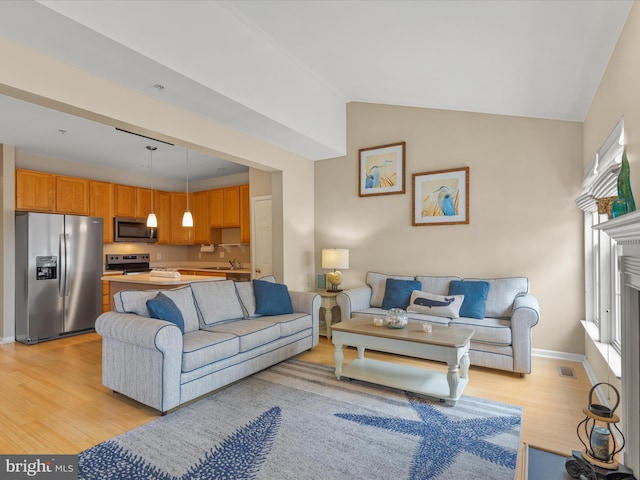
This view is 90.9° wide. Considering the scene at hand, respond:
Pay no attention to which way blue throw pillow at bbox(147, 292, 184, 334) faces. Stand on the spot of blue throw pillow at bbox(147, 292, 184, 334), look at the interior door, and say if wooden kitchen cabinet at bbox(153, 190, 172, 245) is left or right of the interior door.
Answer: left

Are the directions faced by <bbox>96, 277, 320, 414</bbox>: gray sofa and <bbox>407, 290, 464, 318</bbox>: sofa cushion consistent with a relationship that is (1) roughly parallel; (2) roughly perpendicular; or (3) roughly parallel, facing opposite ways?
roughly perpendicular

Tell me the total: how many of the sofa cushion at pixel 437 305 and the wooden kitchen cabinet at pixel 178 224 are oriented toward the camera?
2

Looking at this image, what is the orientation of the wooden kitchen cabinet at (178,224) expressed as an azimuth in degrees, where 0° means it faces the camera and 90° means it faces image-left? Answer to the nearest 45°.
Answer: approximately 0°

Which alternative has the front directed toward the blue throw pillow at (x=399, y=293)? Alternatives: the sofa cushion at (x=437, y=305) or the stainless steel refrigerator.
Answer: the stainless steel refrigerator

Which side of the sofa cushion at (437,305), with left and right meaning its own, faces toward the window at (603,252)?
left

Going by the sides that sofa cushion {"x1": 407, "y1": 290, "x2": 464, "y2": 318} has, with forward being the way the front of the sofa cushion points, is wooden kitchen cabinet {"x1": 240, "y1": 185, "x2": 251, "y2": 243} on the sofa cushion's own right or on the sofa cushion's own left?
on the sofa cushion's own right

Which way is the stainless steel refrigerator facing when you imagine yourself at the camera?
facing the viewer and to the right of the viewer

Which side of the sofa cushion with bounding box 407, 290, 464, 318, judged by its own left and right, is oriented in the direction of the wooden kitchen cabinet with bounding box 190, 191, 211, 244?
right

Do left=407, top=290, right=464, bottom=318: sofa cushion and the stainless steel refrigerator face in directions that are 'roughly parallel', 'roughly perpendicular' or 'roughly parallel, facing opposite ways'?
roughly perpendicular

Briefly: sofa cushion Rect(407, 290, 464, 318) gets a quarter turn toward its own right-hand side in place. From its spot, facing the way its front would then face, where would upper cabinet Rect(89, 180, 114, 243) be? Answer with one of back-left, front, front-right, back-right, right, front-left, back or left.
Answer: front

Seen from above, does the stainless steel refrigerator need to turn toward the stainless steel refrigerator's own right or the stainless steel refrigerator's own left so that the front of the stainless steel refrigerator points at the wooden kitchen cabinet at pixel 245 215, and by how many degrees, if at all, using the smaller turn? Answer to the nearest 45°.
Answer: approximately 45° to the stainless steel refrigerator's own left

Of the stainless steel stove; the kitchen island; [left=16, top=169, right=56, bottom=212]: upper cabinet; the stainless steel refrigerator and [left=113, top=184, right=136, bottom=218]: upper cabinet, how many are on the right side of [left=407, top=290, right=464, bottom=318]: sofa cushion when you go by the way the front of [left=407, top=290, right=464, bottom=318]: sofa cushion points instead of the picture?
5

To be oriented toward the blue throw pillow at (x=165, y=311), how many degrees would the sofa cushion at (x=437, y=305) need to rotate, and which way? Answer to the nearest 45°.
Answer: approximately 45° to its right
